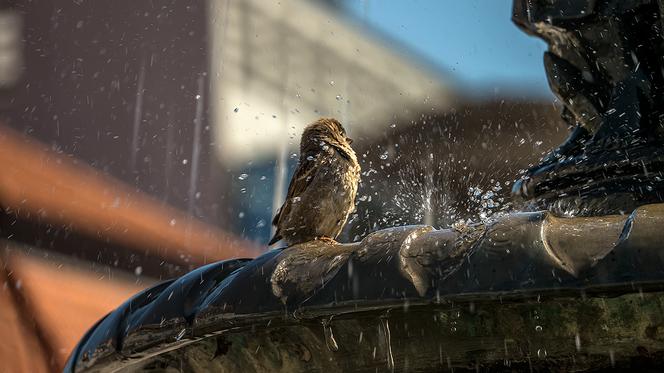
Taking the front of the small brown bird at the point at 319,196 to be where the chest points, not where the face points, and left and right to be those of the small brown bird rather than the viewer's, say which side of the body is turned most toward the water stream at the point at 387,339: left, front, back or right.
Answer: right

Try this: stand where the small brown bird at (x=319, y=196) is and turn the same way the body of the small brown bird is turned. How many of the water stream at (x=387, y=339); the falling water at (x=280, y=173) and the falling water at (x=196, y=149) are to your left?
2

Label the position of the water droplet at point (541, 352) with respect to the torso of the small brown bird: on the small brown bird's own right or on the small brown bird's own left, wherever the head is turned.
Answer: on the small brown bird's own right

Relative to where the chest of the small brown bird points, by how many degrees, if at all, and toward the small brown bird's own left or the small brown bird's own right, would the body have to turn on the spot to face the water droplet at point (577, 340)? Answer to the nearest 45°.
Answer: approximately 90° to the small brown bird's own right

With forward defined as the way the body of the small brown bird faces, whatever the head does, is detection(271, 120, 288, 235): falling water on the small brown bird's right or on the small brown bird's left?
on the small brown bird's left

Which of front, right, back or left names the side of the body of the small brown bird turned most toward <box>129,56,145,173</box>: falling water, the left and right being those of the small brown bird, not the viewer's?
left
